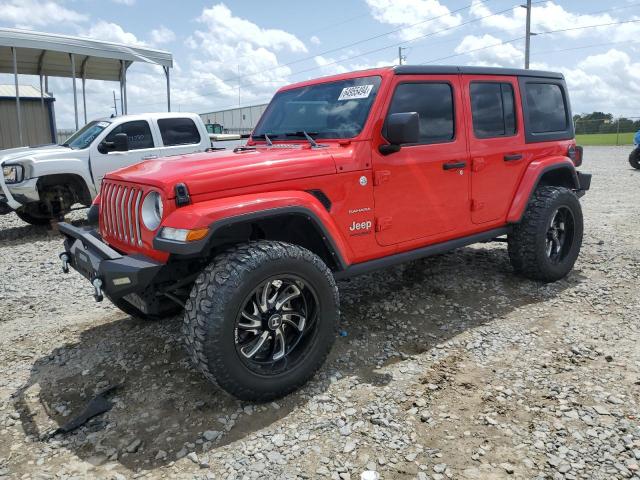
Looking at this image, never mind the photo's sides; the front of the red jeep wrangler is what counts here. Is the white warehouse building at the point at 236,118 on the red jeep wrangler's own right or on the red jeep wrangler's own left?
on the red jeep wrangler's own right

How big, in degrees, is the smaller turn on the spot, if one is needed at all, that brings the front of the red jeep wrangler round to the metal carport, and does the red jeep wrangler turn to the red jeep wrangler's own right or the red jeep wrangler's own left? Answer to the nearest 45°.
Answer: approximately 90° to the red jeep wrangler's own right

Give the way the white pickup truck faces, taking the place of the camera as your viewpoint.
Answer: facing the viewer and to the left of the viewer

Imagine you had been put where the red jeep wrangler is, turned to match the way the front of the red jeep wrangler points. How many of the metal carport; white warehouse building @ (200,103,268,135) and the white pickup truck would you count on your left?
0

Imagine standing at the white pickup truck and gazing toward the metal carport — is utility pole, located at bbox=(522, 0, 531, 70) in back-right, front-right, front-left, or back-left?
front-right

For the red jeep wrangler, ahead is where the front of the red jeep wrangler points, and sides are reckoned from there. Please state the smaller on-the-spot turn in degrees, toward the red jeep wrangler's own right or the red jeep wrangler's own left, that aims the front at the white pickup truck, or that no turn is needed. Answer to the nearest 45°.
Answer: approximately 90° to the red jeep wrangler's own right

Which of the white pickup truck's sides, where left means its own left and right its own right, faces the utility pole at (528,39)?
back

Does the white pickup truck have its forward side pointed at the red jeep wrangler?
no

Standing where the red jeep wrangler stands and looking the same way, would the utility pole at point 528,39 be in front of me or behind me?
behind

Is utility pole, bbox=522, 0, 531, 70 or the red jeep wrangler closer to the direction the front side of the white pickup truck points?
the red jeep wrangler

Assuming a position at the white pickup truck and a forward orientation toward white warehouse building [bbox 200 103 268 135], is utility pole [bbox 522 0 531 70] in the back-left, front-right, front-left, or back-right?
front-right

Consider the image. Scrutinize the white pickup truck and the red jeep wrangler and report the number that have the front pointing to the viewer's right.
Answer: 0

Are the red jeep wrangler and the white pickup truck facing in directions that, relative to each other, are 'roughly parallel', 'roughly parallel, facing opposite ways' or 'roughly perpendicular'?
roughly parallel

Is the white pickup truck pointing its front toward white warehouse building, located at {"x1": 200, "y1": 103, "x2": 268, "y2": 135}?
no
